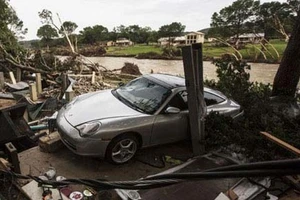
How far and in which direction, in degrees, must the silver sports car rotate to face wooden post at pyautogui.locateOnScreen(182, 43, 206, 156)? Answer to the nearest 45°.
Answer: approximately 135° to its left

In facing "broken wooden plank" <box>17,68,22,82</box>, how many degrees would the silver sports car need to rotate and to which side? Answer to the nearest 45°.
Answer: approximately 90° to its right

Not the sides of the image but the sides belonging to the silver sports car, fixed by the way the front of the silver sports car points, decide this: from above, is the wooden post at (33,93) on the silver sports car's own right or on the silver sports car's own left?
on the silver sports car's own right

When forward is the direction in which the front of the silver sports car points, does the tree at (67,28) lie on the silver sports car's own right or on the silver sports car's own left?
on the silver sports car's own right

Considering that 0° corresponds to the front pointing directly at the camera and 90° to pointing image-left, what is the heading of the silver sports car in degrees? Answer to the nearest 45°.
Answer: approximately 45°
